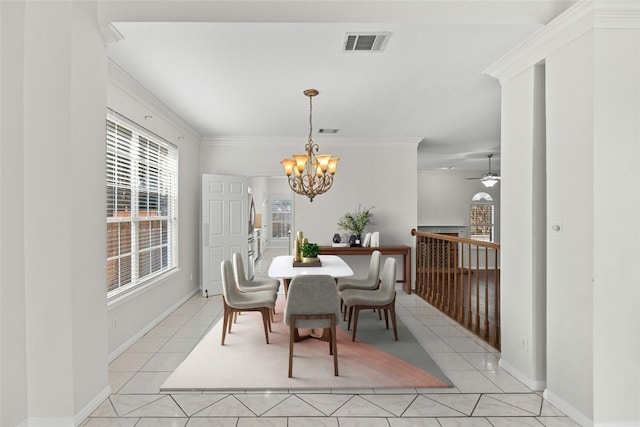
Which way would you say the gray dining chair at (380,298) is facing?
to the viewer's left

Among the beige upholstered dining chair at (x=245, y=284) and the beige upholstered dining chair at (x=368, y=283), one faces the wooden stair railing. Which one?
the beige upholstered dining chair at (x=245, y=284)

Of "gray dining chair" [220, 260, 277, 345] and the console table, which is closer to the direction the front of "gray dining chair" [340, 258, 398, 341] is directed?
the gray dining chair

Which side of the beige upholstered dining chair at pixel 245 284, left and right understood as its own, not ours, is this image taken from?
right

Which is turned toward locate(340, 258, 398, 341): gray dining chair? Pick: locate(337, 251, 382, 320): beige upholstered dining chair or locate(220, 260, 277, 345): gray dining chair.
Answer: locate(220, 260, 277, 345): gray dining chair

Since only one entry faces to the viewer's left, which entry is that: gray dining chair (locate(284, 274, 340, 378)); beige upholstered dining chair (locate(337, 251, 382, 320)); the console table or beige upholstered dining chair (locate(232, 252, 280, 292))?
beige upholstered dining chair (locate(337, 251, 382, 320))

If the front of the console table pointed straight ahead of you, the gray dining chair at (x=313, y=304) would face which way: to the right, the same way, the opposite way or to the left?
the opposite way

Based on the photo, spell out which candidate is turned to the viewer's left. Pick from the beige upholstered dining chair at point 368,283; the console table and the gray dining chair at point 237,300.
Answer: the beige upholstered dining chair

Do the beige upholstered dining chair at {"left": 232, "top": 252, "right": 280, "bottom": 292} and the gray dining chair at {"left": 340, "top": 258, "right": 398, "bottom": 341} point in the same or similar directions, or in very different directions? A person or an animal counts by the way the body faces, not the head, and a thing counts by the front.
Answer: very different directions

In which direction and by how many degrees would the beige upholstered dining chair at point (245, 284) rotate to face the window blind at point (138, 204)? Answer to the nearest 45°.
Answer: approximately 180°

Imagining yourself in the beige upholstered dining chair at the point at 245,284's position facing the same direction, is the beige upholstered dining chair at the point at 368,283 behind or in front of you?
in front

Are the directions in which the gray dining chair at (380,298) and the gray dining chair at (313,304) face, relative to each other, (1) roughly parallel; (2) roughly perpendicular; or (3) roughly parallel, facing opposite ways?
roughly perpendicular

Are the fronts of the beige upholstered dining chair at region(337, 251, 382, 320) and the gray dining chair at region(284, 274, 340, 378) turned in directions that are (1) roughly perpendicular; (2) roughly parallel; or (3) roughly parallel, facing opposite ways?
roughly perpendicular

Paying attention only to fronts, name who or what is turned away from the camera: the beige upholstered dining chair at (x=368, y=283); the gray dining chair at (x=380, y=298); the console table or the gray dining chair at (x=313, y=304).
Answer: the gray dining chair at (x=313, y=304)

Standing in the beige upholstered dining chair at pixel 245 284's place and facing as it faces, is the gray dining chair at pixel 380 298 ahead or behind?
ahead

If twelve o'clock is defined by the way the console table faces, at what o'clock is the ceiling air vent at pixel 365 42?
The ceiling air vent is roughly at 12 o'clock from the console table.
